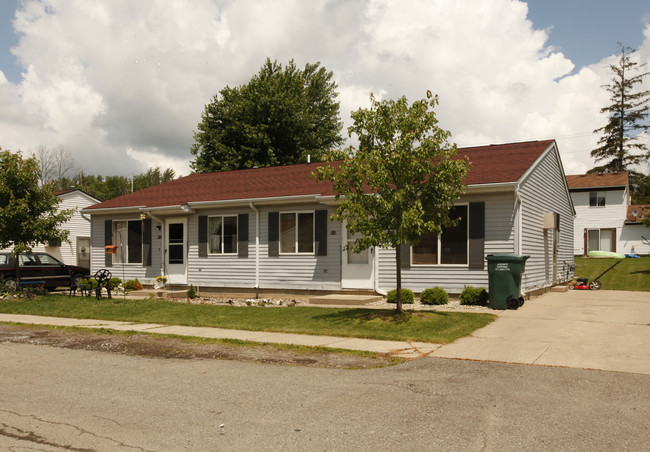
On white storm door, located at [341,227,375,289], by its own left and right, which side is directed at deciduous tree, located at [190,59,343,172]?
back

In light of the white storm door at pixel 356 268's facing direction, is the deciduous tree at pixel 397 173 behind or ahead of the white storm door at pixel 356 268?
ahead

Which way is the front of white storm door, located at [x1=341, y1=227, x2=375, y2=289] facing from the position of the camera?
facing the viewer

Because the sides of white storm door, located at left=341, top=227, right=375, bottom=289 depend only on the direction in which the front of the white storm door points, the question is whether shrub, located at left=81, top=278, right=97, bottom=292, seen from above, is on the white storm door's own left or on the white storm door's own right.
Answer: on the white storm door's own right

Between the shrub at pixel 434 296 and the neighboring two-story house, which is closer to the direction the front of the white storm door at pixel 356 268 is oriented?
the shrub

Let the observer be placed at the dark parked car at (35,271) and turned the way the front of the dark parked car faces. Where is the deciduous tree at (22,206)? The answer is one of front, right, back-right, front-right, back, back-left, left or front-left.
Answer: right

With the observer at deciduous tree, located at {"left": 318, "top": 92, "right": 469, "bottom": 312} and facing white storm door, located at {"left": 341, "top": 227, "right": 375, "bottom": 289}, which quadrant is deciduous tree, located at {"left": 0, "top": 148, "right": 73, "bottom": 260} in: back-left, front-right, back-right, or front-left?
front-left
